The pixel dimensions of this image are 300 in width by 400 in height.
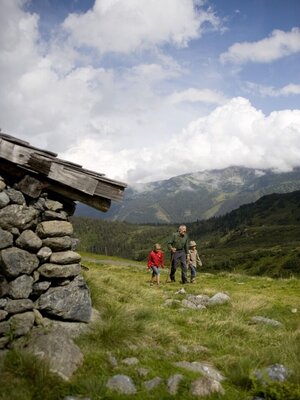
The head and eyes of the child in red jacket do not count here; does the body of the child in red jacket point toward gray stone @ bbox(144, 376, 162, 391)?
yes

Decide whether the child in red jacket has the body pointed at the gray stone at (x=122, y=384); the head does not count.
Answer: yes

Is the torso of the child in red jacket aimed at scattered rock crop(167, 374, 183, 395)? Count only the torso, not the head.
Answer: yes

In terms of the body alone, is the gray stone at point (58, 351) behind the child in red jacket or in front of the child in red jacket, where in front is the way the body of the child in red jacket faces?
in front

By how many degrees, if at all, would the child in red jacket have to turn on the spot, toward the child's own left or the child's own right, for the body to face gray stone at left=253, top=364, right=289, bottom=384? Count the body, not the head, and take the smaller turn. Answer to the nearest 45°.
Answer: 0° — they already face it

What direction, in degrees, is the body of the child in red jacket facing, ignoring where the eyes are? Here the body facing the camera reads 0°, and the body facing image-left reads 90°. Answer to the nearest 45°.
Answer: approximately 0°

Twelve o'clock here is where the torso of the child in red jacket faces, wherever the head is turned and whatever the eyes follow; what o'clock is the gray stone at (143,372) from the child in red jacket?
The gray stone is roughly at 12 o'clock from the child in red jacket.

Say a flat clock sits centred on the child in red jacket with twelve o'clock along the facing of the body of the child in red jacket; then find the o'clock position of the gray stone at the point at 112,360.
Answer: The gray stone is roughly at 12 o'clock from the child in red jacket.

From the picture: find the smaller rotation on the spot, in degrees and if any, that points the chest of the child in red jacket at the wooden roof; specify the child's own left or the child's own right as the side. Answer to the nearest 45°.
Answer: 0° — they already face it

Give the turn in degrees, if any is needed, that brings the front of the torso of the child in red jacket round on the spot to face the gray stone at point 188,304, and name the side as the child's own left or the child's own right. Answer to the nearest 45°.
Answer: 0° — they already face it

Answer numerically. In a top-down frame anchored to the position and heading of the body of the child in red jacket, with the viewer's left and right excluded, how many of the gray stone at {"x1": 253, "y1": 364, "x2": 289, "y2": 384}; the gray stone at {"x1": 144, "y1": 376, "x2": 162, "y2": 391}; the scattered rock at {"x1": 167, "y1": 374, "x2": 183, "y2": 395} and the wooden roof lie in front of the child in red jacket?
4

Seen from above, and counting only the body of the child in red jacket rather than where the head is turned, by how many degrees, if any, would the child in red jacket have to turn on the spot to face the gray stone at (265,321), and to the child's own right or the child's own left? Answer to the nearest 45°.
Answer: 0° — they already face it
